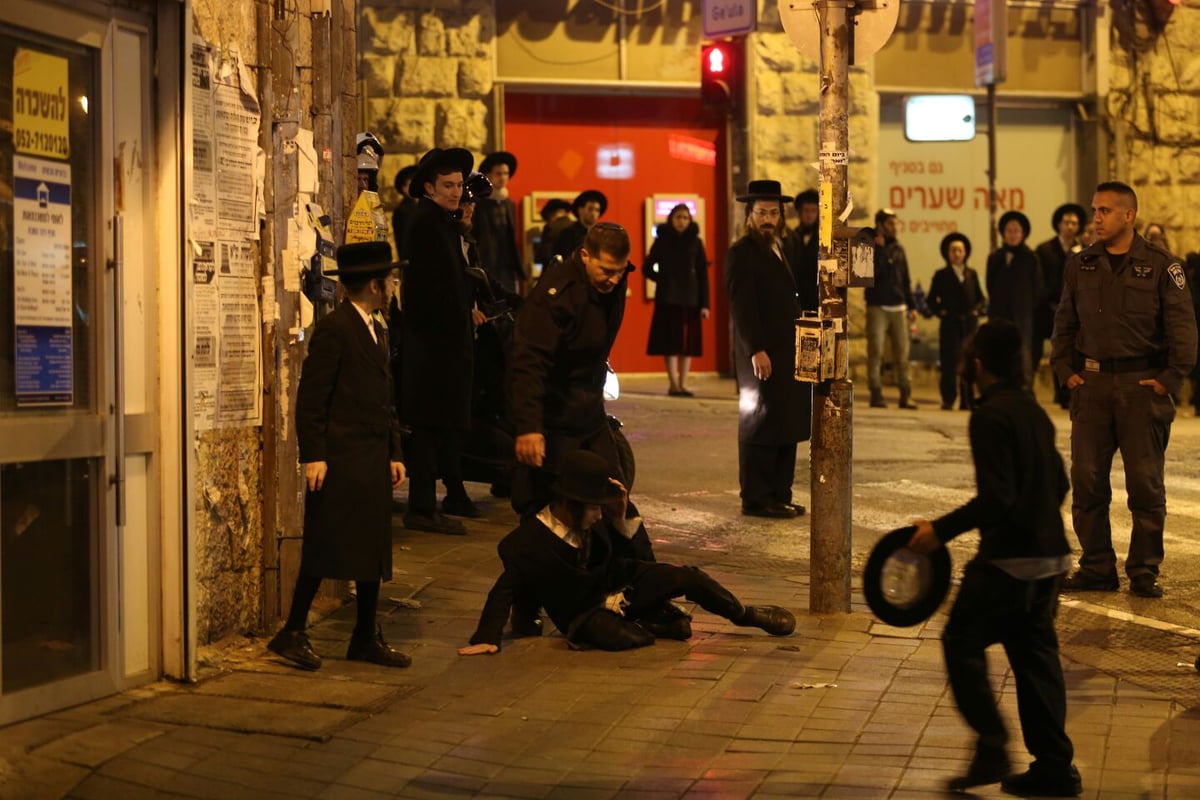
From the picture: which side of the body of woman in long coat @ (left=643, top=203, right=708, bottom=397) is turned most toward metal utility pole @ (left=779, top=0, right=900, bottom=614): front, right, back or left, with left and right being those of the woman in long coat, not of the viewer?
front

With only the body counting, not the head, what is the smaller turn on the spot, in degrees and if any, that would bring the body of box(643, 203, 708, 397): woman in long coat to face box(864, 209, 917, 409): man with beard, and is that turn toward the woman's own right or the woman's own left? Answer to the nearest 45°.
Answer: approximately 90° to the woman's own left

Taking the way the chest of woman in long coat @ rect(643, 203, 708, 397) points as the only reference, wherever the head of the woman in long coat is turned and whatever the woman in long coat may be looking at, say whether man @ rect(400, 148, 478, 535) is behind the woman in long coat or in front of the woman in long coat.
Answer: in front

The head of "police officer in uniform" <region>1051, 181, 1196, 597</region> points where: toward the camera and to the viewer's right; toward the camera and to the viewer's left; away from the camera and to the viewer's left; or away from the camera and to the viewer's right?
toward the camera and to the viewer's left

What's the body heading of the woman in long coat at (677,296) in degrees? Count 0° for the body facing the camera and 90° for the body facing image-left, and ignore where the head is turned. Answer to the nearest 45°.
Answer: approximately 0°

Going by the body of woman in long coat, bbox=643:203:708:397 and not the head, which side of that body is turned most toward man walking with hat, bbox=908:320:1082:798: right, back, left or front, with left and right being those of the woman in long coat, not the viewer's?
front

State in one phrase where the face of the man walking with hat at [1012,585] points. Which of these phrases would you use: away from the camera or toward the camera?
away from the camera

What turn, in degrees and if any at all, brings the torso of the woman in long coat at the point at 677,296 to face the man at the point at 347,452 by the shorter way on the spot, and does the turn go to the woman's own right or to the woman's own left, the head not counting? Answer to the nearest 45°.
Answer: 0° — they already face them

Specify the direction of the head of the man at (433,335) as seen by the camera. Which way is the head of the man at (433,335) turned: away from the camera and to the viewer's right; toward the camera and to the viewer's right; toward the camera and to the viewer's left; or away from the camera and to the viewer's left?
toward the camera and to the viewer's right
